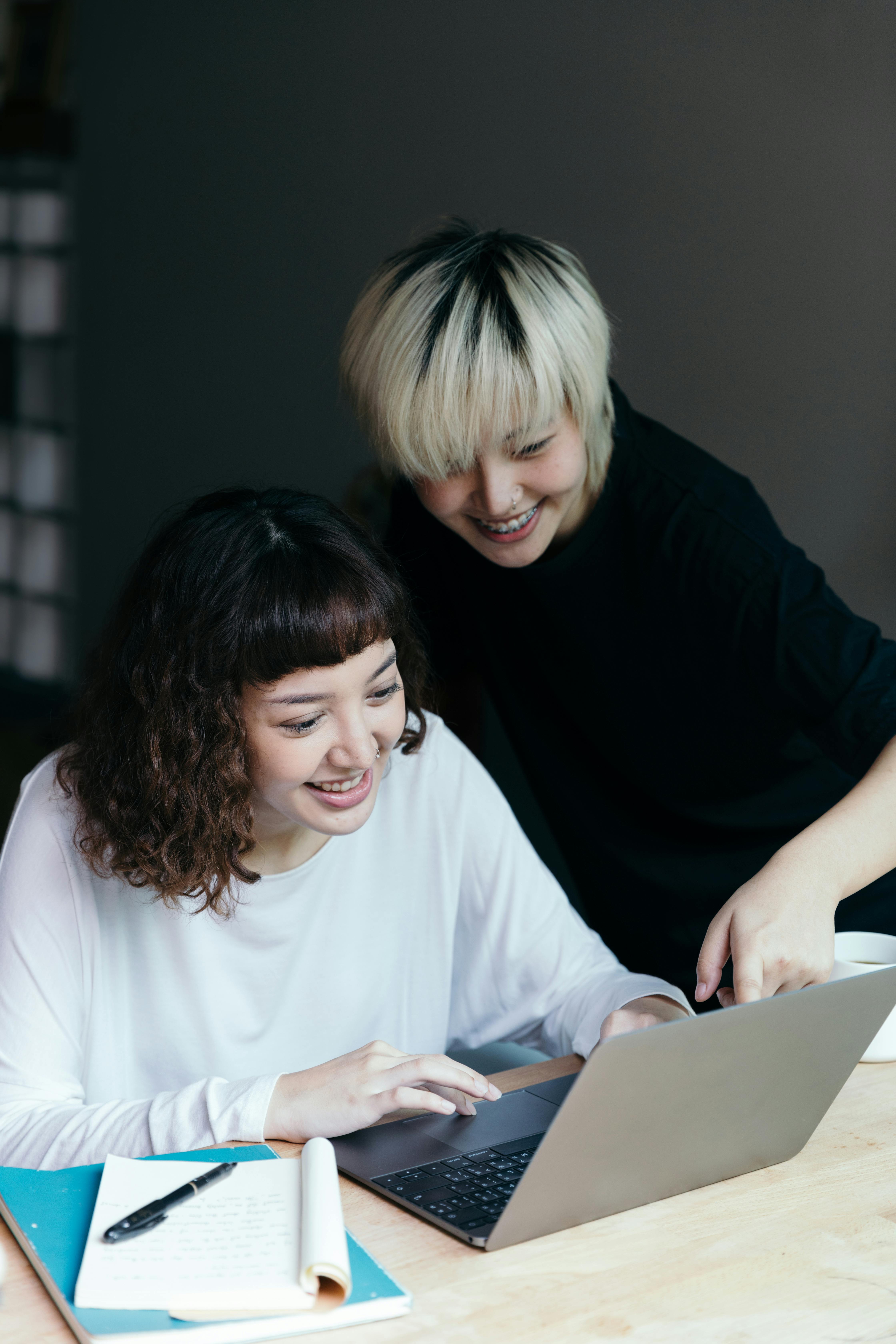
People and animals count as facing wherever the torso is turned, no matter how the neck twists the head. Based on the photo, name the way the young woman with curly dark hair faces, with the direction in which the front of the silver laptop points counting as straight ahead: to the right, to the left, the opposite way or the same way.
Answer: the opposite way

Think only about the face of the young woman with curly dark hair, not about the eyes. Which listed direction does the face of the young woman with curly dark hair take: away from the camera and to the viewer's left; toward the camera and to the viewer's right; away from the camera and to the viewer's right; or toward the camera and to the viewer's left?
toward the camera and to the viewer's right

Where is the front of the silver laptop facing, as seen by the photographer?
facing away from the viewer and to the left of the viewer

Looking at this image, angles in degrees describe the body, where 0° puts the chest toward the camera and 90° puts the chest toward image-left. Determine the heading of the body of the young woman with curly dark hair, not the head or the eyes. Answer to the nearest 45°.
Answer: approximately 315°
